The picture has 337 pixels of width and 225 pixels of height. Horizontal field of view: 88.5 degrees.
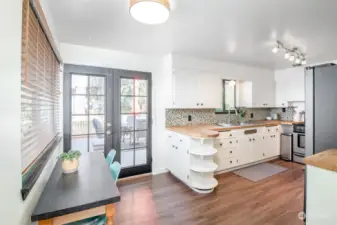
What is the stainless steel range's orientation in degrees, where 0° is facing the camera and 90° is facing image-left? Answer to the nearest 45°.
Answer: approximately 45°

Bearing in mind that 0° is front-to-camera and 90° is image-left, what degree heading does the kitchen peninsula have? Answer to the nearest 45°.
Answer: approximately 315°

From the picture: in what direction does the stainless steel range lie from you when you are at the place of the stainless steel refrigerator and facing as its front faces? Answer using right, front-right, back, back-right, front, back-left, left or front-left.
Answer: back-right

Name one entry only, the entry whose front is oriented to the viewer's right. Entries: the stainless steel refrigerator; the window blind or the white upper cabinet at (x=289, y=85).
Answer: the window blind

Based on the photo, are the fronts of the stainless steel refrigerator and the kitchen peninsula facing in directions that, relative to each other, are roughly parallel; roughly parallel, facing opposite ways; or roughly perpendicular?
roughly perpendicular

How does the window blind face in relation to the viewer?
to the viewer's right

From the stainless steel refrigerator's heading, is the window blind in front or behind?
in front
